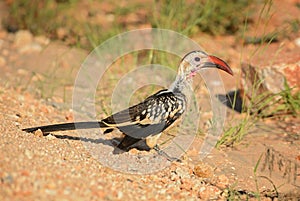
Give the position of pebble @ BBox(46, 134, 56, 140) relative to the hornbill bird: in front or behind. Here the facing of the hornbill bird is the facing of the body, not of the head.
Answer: behind

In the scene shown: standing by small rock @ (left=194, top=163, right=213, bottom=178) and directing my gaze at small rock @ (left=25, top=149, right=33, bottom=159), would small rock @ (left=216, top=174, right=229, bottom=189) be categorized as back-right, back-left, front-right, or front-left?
back-left

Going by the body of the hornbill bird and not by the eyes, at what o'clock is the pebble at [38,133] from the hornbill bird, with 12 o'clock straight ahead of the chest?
The pebble is roughly at 6 o'clock from the hornbill bird.

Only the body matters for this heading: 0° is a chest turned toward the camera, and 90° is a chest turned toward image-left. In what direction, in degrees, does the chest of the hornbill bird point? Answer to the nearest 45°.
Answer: approximately 270°

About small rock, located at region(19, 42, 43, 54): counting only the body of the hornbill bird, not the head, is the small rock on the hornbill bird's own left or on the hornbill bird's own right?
on the hornbill bird's own left

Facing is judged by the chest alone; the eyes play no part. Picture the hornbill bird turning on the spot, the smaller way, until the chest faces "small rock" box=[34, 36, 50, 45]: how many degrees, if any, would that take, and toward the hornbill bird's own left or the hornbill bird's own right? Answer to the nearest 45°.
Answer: approximately 135° to the hornbill bird's own left

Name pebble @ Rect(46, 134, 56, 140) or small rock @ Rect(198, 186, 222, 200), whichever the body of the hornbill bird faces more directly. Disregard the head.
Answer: the small rock
